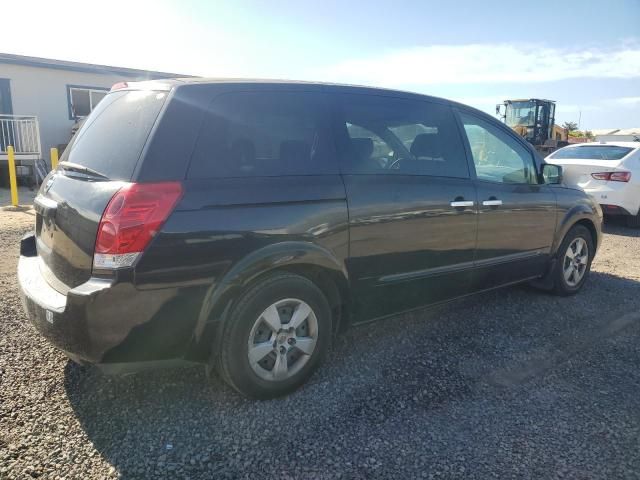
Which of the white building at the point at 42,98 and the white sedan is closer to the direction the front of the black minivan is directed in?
the white sedan

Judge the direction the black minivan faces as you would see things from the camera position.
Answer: facing away from the viewer and to the right of the viewer

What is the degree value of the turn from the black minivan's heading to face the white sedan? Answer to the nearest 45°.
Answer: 0° — it already faces it

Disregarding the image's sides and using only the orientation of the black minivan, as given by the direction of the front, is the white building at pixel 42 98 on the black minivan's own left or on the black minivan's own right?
on the black minivan's own left

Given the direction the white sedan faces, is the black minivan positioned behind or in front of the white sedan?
behind

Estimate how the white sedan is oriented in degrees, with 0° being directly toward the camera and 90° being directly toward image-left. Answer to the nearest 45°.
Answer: approximately 225°
